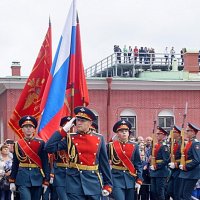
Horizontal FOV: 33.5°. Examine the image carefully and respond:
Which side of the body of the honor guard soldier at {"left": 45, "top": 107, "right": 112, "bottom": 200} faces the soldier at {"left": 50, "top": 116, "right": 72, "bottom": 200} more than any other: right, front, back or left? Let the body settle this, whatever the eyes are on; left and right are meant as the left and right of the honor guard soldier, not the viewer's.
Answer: back

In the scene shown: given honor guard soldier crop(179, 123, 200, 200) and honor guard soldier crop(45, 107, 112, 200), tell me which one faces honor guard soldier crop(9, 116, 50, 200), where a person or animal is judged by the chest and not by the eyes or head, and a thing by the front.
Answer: honor guard soldier crop(179, 123, 200, 200)

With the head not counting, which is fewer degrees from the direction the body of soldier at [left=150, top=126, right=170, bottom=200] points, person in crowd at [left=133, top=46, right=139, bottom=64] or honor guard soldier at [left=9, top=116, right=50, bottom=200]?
the honor guard soldier

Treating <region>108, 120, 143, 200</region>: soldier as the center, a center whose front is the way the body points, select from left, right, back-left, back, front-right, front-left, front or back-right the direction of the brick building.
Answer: back

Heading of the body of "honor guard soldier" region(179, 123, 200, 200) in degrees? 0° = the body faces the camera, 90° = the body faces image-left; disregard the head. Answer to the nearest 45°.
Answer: approximately 45°

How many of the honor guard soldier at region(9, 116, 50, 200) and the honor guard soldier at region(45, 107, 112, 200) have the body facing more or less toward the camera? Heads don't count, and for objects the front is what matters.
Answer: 2

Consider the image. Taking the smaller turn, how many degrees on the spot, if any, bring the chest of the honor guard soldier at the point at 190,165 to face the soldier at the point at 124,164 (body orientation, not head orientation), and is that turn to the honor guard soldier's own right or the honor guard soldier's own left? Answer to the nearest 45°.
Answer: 0° — they already face them
